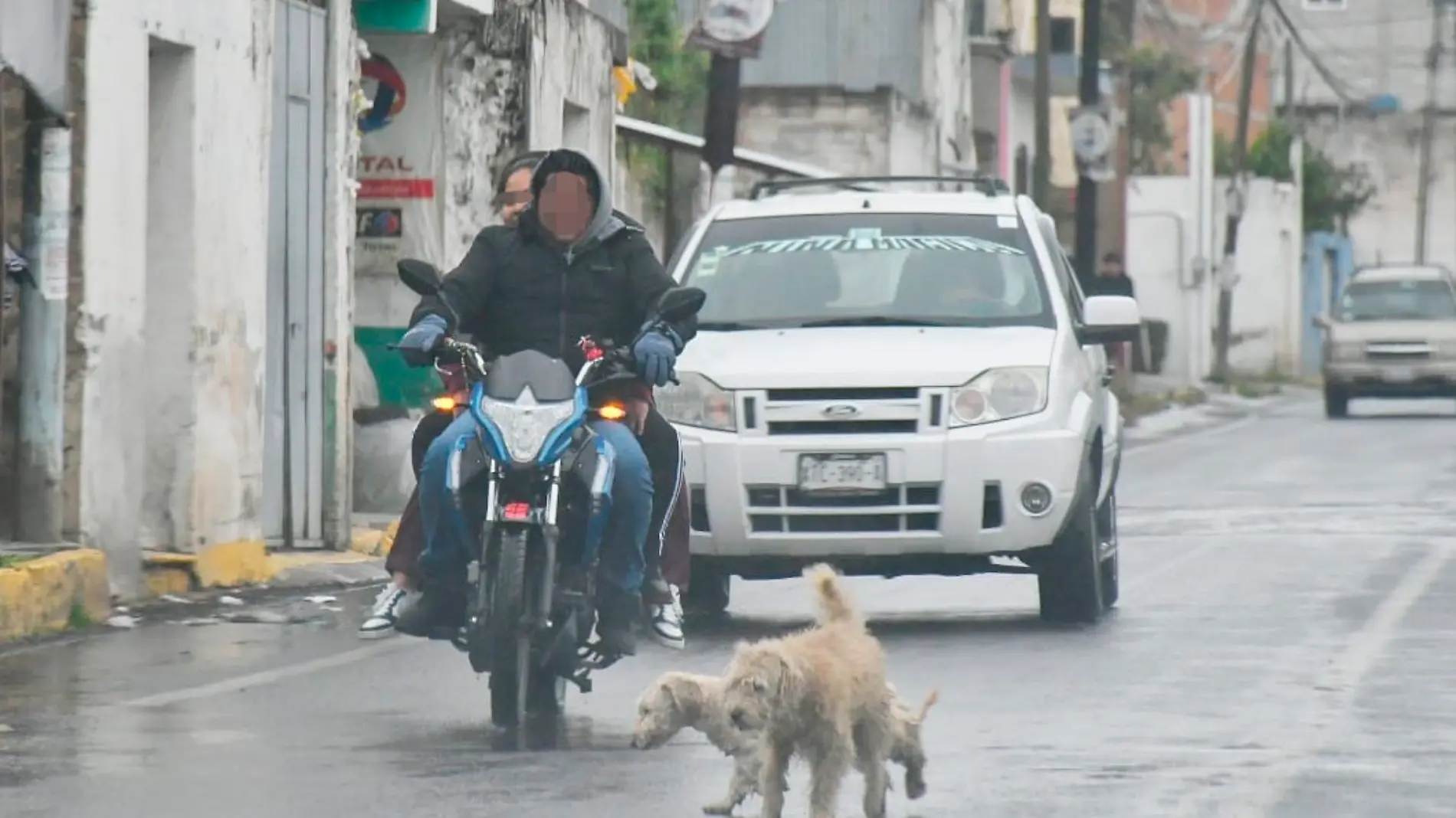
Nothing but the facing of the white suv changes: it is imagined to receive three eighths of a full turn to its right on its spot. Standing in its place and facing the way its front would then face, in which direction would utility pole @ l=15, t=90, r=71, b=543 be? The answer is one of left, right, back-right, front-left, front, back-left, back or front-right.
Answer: front-left

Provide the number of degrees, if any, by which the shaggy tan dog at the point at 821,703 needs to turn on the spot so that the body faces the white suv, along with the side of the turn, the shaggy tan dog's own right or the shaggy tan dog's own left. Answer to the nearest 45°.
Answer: approximately 135° to the shaggy tan dog's own right

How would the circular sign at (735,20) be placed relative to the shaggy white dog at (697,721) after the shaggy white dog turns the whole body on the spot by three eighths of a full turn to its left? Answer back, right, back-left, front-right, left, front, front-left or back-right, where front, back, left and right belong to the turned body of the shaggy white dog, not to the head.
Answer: back-left

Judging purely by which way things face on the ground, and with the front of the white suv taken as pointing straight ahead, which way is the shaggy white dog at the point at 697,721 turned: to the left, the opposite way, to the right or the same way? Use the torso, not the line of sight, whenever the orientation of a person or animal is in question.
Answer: to the right

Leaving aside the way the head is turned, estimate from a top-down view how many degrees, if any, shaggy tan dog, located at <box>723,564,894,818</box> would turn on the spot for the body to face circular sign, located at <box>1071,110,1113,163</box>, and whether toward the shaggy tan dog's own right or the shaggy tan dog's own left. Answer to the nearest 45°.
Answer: approximately 135° to the shaggy tan dog's own right

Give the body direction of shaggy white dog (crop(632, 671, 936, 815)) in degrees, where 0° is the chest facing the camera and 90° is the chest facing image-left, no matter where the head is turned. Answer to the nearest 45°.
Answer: approximately 90°
